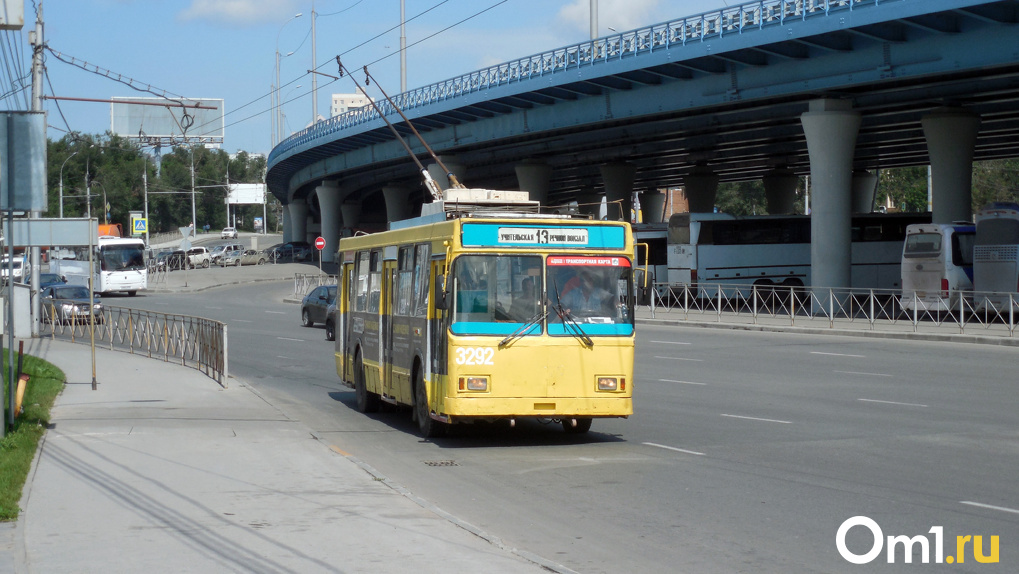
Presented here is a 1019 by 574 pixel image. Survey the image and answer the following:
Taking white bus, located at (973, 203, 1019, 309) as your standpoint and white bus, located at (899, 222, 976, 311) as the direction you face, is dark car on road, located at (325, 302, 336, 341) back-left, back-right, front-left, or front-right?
front-left

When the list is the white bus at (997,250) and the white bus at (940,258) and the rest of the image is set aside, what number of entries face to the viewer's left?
0
